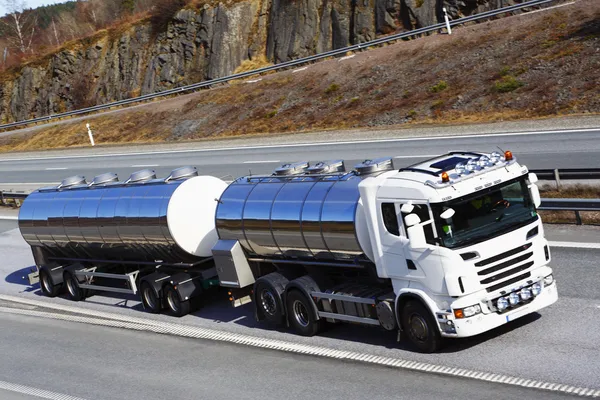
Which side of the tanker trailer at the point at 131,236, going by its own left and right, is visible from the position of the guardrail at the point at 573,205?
front

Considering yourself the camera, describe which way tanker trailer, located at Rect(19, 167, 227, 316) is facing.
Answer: facing the viewer and to the right of the viewer

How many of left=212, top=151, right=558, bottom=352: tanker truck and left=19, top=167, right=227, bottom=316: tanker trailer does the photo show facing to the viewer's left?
0

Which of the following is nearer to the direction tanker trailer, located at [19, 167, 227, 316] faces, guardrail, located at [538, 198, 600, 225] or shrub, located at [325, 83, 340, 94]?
the guardrail

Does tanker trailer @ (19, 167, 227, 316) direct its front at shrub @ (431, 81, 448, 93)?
no

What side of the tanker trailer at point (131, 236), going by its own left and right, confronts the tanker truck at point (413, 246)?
front

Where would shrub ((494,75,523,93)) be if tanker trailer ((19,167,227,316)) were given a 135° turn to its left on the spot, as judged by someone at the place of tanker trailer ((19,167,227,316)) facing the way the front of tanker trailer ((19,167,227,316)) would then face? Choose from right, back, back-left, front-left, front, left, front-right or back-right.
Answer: front-right

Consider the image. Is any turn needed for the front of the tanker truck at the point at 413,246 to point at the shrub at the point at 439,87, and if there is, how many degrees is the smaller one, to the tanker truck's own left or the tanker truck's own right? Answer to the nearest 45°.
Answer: approximately 135° to the tanker truck's own left

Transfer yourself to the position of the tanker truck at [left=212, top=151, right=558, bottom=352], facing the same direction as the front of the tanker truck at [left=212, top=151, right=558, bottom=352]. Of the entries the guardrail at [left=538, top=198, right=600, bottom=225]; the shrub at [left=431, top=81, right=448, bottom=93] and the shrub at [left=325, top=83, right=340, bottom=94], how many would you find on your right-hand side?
0

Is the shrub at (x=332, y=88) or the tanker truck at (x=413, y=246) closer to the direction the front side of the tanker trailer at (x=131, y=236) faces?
the tanker truck

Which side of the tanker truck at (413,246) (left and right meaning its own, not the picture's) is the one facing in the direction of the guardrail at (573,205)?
left

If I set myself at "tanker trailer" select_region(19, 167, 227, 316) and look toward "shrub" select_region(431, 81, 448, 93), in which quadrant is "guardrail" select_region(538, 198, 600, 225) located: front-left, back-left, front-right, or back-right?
front-right

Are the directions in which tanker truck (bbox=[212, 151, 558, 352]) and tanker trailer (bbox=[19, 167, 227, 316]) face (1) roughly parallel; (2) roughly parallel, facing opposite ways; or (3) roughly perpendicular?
roughly parallel

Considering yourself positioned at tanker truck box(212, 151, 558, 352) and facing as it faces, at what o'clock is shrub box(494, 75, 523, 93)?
The shrub is roughly at 8 o'clock from the tanker truck.

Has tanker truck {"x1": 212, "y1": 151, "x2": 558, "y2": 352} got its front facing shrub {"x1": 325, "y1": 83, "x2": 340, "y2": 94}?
no
